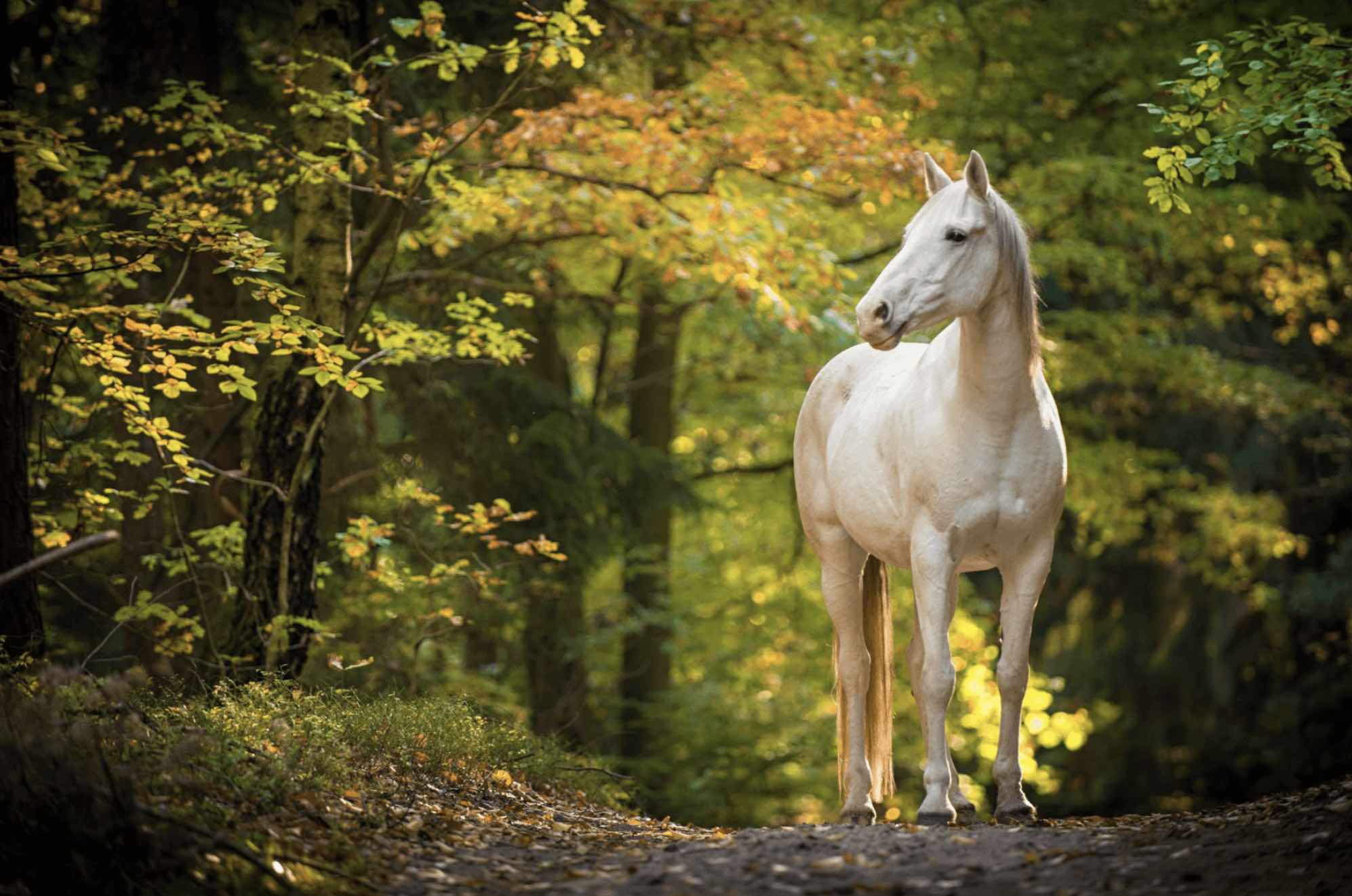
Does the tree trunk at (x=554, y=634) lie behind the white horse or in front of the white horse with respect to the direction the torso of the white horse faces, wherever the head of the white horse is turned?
behind

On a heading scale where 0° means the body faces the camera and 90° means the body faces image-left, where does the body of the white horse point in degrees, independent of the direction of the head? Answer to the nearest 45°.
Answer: approximately 315°
